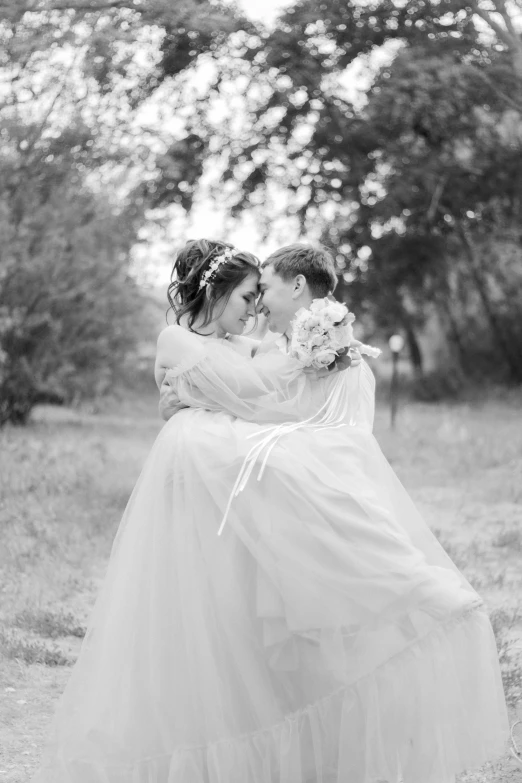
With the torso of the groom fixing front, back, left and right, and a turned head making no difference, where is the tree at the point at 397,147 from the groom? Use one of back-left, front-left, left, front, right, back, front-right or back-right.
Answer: right

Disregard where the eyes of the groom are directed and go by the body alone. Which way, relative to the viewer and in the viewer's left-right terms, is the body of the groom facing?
facing to the left of the viewer

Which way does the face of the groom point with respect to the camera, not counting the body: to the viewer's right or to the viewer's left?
to the viewer's left
